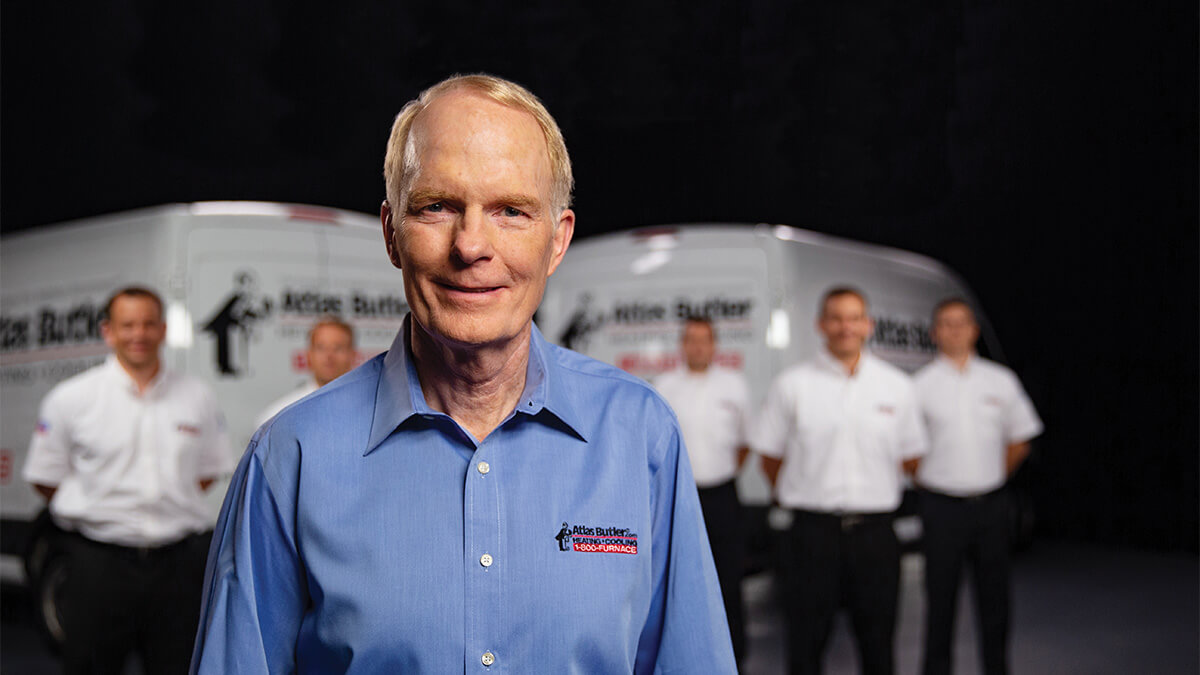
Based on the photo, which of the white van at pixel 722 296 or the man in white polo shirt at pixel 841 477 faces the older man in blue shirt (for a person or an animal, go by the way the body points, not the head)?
the man in white polo shirt

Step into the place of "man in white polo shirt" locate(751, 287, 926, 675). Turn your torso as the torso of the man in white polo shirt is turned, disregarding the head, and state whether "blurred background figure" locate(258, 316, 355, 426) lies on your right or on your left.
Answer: on your right

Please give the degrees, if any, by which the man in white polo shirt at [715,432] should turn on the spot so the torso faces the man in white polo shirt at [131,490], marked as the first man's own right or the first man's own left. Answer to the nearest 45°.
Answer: approximately 45° to the first man's own right

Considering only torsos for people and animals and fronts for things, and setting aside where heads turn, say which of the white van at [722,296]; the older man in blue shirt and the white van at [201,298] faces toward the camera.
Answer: the older man in blue shirt

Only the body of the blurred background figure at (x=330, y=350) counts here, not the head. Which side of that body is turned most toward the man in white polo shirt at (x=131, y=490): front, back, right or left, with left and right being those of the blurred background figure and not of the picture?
front

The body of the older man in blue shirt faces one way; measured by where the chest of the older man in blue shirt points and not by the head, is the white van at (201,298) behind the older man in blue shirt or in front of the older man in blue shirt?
behind

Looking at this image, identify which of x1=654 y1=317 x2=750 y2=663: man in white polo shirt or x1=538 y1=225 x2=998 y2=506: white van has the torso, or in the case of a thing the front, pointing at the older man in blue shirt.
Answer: the man in white polo shirt

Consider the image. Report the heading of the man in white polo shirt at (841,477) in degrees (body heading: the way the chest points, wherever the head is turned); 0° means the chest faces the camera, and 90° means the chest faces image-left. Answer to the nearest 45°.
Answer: approximately 0°

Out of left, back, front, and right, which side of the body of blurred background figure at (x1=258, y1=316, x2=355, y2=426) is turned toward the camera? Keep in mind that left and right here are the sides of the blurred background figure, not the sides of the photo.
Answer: front

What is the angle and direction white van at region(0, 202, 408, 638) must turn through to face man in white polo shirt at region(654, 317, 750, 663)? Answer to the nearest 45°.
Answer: approximately 135° to its right

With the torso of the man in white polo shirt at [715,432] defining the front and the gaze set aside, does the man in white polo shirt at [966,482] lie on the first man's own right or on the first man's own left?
on the first man's own left
